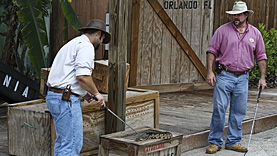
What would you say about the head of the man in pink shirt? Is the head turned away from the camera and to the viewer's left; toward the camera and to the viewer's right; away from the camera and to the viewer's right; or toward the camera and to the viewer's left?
toward the camera and to the viewer's left

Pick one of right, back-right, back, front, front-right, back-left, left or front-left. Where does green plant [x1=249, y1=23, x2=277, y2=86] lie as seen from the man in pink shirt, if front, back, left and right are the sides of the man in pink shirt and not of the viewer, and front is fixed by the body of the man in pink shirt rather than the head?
back

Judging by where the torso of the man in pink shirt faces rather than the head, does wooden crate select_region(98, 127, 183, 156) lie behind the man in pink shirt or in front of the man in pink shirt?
in front

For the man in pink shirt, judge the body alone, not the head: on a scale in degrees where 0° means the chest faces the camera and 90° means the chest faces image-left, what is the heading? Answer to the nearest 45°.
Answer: approximately 0°

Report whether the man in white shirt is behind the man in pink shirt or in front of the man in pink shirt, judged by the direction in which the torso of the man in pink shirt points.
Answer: in front

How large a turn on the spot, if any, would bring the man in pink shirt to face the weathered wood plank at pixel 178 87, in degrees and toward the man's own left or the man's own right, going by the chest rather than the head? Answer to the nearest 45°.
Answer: approximately 180°

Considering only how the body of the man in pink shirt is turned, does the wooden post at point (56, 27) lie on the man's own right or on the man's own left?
on the man's own right

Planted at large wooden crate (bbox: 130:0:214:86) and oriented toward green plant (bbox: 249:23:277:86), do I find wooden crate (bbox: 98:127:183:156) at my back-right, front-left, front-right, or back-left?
back-right

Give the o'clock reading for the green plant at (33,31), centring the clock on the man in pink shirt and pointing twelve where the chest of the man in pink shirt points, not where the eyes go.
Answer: The green plant is roughly at 3 o'clock from the man in pink shirt.

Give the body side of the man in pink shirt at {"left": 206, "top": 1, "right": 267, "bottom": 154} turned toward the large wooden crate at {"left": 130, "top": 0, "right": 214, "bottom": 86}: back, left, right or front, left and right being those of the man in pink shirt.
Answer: back

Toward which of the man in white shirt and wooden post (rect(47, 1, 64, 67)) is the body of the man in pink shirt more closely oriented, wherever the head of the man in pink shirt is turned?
the man in white shirt

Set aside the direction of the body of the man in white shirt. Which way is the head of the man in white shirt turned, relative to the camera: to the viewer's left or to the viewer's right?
to the viewer's right

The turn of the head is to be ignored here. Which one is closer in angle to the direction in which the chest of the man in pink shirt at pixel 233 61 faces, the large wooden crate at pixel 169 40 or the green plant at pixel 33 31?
the green plant

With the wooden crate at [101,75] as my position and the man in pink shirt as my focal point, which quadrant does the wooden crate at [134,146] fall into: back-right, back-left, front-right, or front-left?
front-right

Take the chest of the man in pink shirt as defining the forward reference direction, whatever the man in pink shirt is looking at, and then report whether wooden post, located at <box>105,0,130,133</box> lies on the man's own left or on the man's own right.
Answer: on the man's own right
